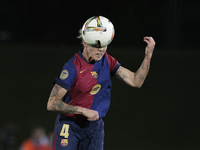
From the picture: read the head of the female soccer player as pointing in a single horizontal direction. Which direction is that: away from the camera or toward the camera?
toward the camera

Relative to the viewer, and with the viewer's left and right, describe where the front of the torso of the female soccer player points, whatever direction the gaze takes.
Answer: facing the viewer and to the right of the viewer
